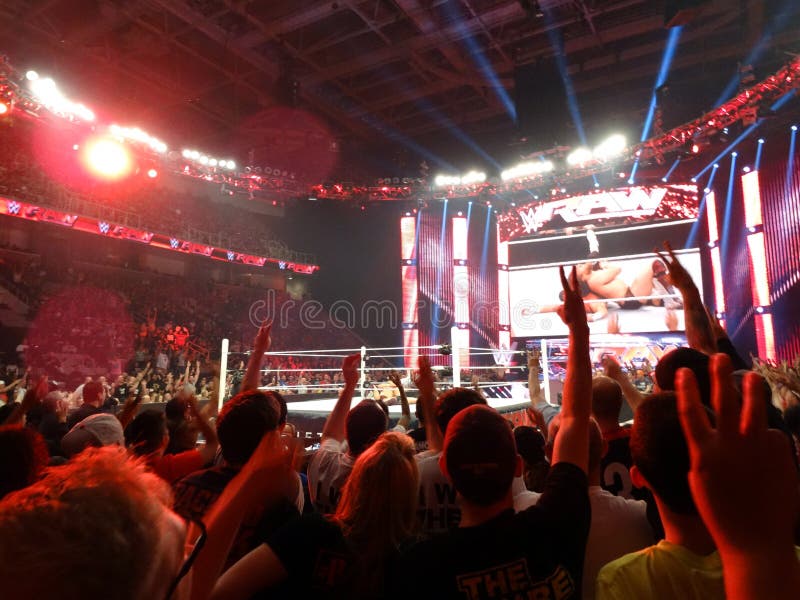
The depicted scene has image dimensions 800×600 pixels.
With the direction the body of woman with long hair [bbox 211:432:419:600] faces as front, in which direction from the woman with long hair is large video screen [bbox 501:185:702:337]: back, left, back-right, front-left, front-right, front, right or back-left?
front-right

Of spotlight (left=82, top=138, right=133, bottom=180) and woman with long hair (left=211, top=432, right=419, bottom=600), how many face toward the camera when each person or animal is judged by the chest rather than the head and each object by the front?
1

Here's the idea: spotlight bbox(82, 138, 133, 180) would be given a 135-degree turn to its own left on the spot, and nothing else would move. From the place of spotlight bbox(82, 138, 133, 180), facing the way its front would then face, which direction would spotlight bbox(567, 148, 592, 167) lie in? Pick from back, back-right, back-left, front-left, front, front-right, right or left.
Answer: right

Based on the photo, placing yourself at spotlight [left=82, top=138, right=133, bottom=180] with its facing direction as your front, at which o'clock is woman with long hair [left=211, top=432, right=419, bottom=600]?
The woman with long hair is roughly at 12 o'clock from the spotlight.

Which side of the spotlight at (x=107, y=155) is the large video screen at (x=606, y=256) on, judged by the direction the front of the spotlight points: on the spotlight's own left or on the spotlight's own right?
on the spotlight's own left

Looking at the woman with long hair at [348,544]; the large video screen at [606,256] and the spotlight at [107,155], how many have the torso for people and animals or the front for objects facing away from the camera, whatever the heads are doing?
1

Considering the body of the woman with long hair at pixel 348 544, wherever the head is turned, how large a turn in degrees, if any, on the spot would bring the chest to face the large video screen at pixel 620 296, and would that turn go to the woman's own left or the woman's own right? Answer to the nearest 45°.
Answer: approximately 45° to the woman's own right

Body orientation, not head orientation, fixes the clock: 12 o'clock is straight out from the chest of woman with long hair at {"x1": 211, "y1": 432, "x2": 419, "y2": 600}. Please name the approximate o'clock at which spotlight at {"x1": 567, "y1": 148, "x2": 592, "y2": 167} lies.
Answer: The spotlight is roughly at 1 o'clock from the woman with long hair.

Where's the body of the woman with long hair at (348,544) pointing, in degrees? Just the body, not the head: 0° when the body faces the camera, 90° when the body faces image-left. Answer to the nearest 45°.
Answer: approximately 180°

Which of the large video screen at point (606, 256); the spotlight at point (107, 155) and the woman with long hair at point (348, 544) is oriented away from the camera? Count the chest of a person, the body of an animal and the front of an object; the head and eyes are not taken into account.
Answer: the woman with long hair

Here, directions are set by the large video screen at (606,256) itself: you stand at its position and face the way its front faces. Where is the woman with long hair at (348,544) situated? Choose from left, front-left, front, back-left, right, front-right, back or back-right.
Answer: front-left

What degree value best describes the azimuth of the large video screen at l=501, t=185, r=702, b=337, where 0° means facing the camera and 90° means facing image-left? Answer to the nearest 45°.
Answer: approximately 45°

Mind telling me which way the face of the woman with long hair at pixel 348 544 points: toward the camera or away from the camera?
away from the camera

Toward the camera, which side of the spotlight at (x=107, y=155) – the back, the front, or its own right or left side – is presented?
front
